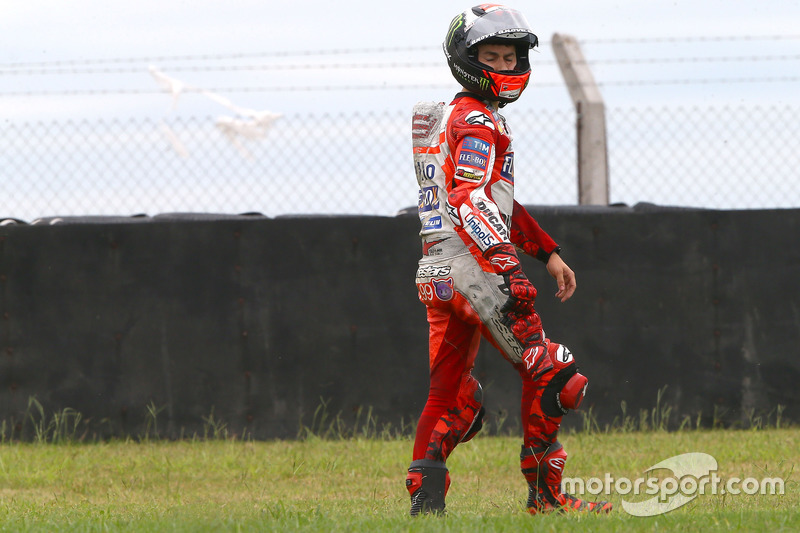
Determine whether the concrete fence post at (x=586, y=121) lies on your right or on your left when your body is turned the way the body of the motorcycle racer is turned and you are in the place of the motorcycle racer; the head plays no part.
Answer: on your left

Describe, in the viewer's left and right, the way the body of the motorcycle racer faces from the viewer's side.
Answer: facing to the right of the viewer
